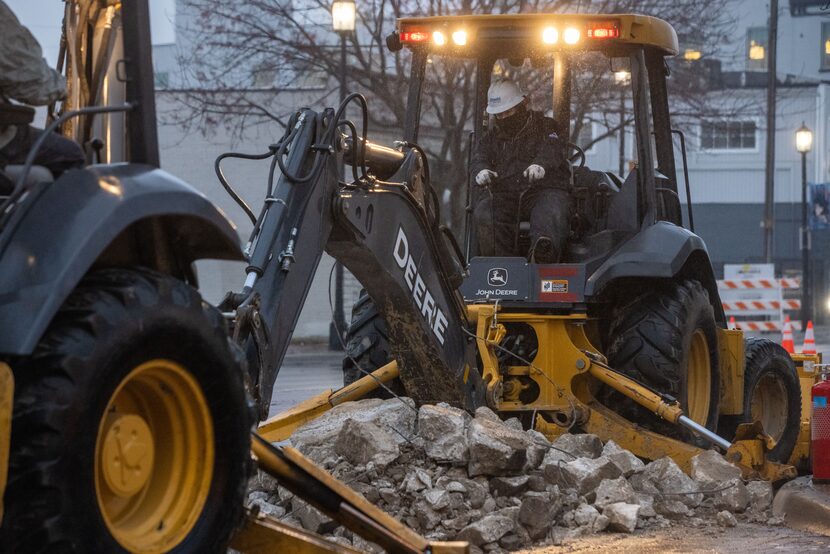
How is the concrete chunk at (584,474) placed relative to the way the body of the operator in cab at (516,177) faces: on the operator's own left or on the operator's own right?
on the operator's own left

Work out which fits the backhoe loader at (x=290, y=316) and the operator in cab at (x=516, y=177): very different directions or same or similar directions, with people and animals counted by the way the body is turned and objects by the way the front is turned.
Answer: very different directions

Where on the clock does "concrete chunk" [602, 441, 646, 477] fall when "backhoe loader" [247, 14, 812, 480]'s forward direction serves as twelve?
The concrete chunk is roughly at 4 o'clock from the backhoe loader.

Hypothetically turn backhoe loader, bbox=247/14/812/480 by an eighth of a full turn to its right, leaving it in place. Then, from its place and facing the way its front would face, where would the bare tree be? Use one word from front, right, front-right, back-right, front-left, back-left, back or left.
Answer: left

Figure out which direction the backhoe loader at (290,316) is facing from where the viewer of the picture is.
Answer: facing away from the viewer and to the right of the viewer

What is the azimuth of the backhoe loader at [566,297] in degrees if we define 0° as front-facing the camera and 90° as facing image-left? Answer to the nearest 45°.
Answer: approximately 225°

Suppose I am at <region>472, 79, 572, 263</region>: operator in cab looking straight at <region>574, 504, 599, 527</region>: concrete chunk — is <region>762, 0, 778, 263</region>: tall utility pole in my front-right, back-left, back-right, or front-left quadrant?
back-left

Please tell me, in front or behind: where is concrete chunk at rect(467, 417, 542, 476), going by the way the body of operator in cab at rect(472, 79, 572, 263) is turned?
in front

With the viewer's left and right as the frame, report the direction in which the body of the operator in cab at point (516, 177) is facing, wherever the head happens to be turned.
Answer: facing the viewer and to the left of the viewer
